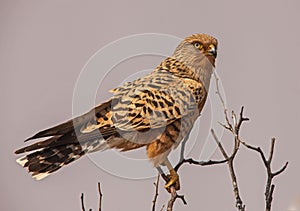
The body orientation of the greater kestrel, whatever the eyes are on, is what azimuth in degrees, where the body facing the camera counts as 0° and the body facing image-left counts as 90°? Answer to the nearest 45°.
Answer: approximately 270°
